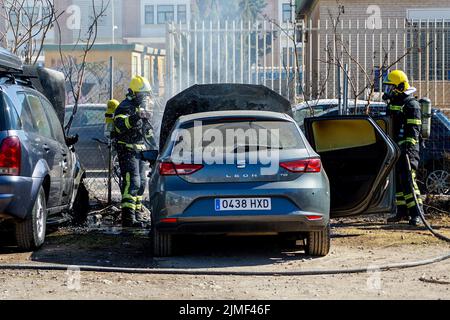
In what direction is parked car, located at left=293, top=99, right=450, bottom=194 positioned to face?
to the viewer's right

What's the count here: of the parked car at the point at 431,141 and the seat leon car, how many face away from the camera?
1

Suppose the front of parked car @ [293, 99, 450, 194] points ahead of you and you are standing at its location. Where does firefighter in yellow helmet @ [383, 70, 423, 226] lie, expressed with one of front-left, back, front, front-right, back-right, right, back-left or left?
right

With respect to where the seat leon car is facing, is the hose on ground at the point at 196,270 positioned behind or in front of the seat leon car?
behind

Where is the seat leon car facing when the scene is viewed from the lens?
facing away from the viewer

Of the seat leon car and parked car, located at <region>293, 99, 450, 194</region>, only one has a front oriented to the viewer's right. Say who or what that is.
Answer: the parked car

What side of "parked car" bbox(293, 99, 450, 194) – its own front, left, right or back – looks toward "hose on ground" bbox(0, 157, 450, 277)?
right

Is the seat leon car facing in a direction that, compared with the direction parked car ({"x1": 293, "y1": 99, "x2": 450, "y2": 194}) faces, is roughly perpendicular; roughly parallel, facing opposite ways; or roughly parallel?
roughly perpendicular

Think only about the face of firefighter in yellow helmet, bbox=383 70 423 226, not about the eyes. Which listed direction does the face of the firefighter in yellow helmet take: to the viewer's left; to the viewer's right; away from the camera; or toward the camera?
to the viewer's left

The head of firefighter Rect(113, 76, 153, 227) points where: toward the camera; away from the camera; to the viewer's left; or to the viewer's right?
to the viewer's right

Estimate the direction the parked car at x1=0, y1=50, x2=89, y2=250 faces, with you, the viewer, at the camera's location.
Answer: facing away from the viewer and to the right of the viewer

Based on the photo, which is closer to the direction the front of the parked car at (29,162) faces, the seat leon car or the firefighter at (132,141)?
the firefighter
